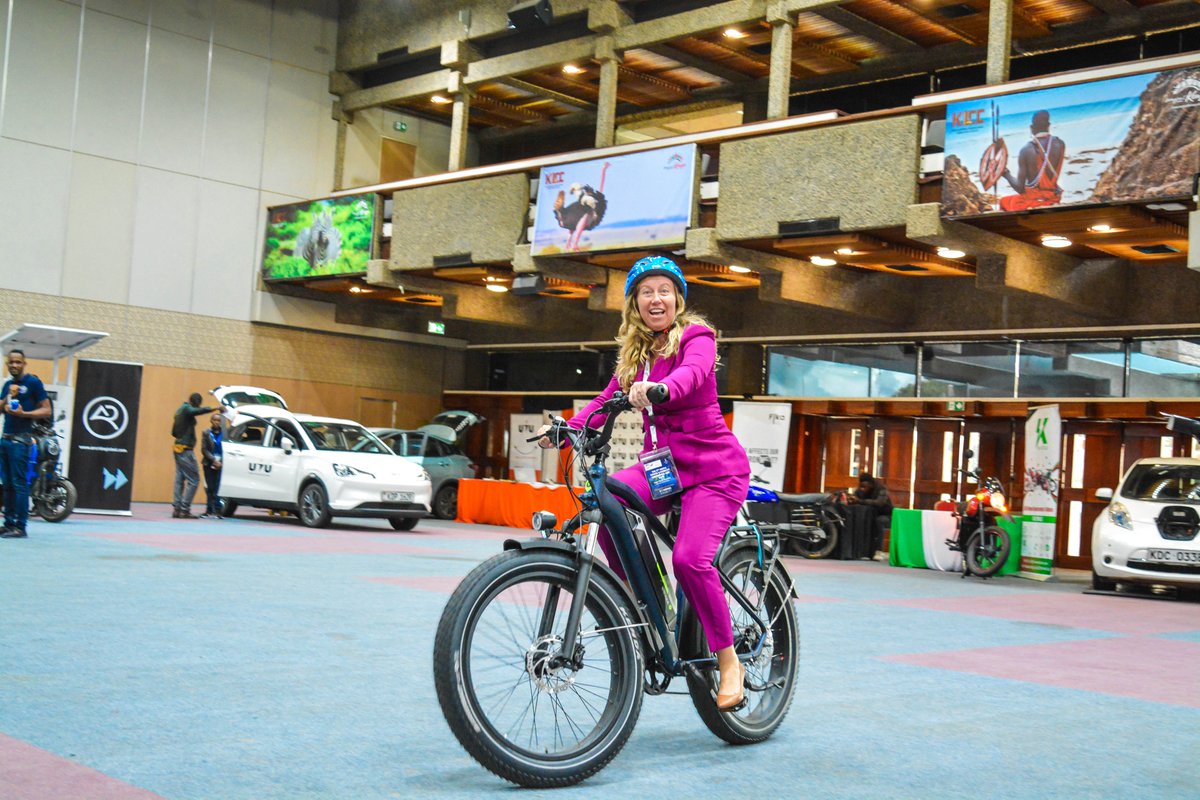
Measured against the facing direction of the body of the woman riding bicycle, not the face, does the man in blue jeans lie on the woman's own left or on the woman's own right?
on the woman's own right

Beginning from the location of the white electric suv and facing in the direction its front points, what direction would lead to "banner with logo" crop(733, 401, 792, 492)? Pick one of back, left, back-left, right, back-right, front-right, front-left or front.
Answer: front-left

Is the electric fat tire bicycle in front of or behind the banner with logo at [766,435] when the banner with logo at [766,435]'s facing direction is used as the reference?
in front

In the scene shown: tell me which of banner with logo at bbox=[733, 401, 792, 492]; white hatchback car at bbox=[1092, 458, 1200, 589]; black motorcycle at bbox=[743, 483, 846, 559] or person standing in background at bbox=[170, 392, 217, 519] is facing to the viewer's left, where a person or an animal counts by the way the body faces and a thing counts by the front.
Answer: the black motorcycle

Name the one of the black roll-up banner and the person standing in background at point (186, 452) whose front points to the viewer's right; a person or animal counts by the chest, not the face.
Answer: the person standing in background

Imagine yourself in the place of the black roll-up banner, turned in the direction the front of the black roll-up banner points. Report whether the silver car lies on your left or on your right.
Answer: on your left

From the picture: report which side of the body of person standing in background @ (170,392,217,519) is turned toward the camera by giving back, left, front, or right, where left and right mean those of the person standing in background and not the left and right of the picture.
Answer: right

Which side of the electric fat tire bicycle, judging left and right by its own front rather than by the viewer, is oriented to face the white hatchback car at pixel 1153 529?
back

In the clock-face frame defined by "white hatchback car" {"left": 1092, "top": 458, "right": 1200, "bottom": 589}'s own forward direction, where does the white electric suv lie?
The white electric suv is roughly at 3 o'clock from the white hatchback car.

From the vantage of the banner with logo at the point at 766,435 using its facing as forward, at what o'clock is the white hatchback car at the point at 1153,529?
The white hatchback car is roughly at 11 o'clock from the banner with logo.

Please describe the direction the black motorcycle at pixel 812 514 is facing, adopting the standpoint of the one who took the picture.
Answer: facing to the left of the viewer
